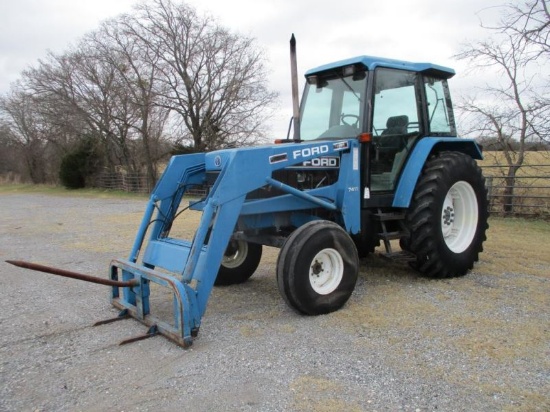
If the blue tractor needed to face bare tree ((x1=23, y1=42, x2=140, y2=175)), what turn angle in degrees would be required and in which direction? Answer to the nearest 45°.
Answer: approximately 90° to its right

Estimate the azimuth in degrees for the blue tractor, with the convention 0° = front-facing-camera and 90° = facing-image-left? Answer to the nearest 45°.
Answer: approximately 45°

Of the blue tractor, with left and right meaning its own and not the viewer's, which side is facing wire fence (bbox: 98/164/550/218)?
back

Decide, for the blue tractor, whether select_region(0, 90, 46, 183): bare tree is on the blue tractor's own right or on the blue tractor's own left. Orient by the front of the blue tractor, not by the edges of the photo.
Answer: on the blue tractor's own right
